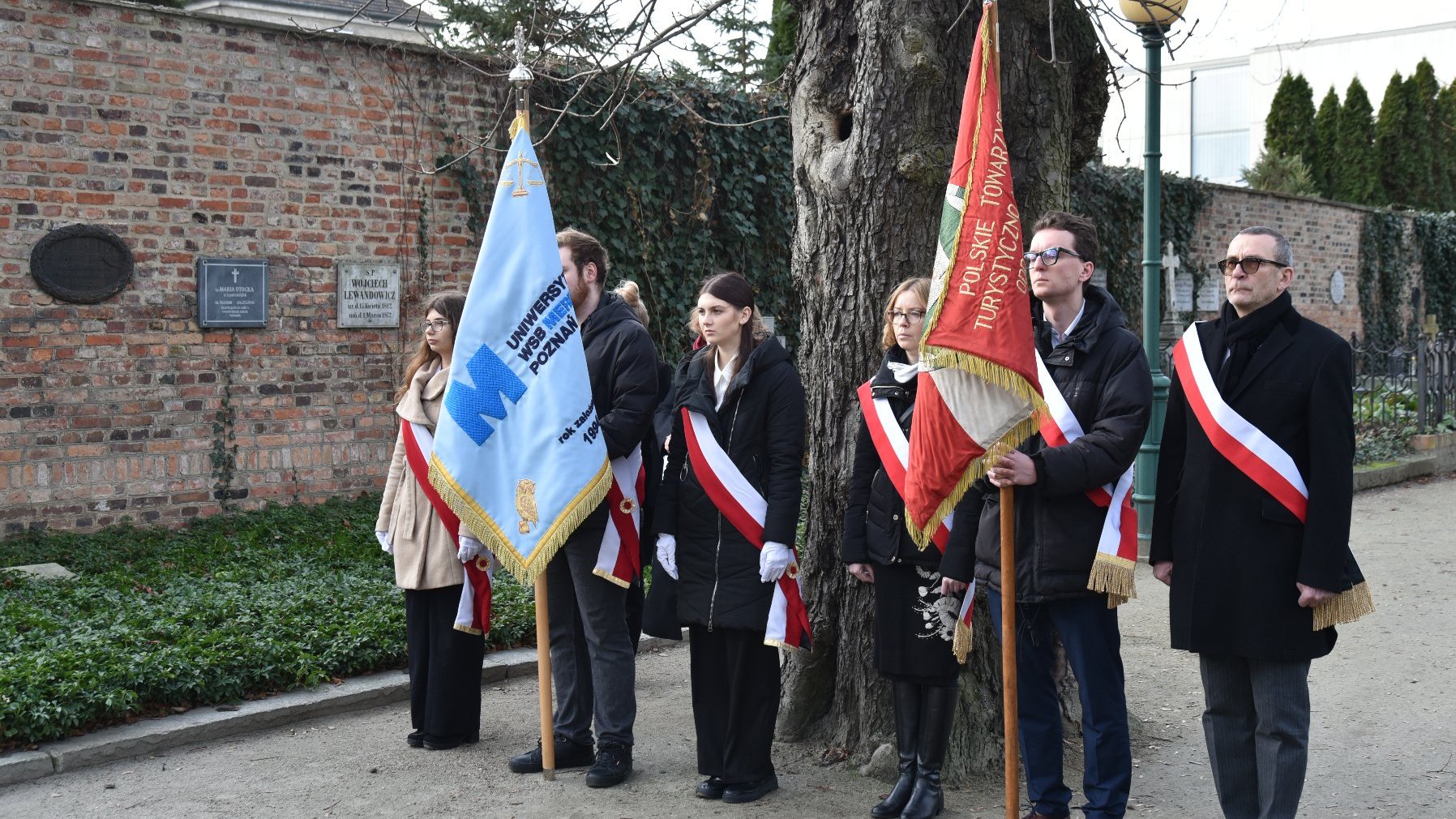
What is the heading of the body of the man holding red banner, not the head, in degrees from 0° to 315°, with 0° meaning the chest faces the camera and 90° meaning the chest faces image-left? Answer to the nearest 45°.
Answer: approximately 45°

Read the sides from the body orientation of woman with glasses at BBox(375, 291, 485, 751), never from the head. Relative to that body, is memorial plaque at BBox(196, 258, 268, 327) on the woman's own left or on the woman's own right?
on the woman's own right

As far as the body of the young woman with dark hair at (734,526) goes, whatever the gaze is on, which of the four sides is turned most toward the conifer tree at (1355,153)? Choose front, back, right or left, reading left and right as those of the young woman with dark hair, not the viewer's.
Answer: back

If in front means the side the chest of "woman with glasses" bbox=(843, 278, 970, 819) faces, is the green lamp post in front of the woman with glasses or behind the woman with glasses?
behind

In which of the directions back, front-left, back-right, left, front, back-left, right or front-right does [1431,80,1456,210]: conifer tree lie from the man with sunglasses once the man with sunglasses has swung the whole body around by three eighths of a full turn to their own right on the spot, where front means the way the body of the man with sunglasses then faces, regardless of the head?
front

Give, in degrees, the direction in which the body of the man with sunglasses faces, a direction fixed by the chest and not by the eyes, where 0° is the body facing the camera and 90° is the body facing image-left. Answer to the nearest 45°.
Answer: approximately 45°

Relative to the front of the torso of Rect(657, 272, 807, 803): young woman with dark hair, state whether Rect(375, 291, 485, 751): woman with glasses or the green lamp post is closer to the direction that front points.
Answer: the woman with glasses

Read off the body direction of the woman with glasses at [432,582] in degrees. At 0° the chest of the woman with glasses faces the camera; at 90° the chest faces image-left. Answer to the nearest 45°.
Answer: approximately 45°
